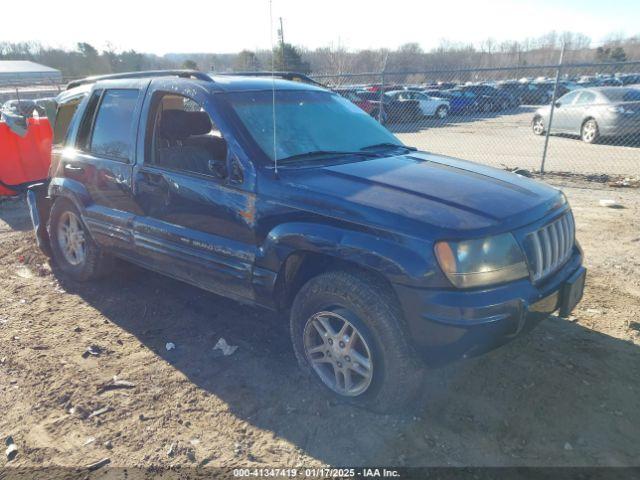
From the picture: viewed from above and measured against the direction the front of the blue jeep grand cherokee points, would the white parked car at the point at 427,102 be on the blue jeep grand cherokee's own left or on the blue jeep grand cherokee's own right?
on the blue jeep grand cherokee's own left

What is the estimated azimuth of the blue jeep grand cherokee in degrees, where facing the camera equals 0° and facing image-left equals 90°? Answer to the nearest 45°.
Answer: approximately 315°

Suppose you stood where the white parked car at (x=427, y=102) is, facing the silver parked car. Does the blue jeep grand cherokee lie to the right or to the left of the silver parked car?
right

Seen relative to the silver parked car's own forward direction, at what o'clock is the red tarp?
The red tarp is roughly at 9 o'clock from the silver parked car.

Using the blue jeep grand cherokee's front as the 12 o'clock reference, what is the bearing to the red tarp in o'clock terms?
The red tarp is roughly at 6 o'clock from the blue jeep grand cherokee.

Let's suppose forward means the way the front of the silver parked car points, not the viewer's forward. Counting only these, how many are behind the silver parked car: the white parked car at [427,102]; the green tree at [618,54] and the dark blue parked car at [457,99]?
0

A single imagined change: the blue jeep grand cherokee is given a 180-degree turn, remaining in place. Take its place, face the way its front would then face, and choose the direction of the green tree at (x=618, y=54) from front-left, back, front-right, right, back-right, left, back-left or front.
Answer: right

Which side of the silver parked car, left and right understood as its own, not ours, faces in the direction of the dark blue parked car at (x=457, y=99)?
front

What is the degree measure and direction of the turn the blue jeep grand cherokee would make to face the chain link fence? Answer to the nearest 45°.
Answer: approximately 90° to its left

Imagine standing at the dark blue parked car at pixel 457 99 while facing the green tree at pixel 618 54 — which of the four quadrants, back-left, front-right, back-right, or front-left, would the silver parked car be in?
back-right

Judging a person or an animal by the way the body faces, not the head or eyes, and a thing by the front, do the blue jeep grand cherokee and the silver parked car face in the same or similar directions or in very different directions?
very different directions
